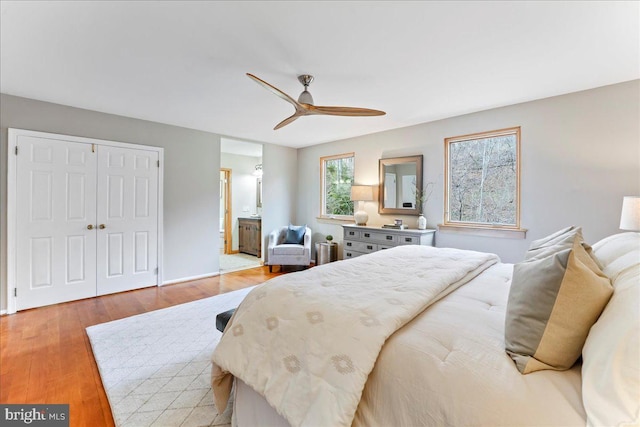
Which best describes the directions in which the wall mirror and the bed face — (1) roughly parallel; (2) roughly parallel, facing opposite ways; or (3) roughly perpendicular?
roughly perpendicular

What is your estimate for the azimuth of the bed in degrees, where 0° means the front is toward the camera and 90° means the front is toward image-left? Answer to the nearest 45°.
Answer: approximately 135°

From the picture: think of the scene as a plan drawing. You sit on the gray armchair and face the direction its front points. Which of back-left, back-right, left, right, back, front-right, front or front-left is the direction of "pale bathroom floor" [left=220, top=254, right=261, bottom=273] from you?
back-right

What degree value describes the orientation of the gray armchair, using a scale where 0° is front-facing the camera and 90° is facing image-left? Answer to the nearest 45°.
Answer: approximately 0°

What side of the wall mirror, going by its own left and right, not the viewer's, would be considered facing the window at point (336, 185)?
right

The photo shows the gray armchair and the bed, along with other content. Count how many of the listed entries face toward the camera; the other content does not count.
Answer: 1

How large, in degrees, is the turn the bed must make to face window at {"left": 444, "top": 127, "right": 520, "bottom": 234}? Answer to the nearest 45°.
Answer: approximately 45° to its right

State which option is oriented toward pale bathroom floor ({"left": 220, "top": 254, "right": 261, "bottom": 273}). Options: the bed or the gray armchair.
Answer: the bed

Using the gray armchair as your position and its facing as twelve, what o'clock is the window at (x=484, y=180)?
The window is roughly at 10 o'clock from the gray armchair.

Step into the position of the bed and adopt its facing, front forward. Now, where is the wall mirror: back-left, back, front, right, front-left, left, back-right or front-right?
front-right
